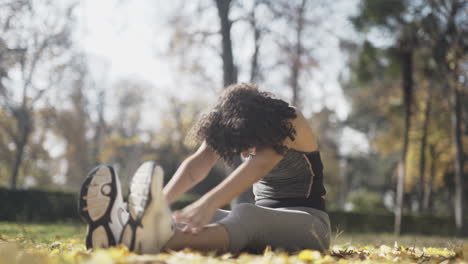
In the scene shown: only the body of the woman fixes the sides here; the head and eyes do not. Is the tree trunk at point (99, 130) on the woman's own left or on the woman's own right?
on the woman's own right

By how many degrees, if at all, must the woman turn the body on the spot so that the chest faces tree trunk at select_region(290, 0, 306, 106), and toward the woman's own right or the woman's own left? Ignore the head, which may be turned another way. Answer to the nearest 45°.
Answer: approximately 135° to the woman's own right

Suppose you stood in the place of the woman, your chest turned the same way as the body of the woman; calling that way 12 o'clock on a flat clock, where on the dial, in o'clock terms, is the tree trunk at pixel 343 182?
The tree trunk is roughly at 5 o'clock from the woman.

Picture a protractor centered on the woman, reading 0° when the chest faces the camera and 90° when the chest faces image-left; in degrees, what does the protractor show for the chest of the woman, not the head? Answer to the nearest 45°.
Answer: approximately 45°

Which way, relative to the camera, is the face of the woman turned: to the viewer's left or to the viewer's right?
to the viewer's left

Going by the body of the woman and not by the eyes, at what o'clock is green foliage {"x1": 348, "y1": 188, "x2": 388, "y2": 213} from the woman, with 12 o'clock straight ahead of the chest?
The green foliage is roughly at 5 o'clock from the woman.

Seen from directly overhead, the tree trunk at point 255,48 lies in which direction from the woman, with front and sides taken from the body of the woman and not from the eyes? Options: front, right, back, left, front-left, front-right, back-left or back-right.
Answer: back-right
